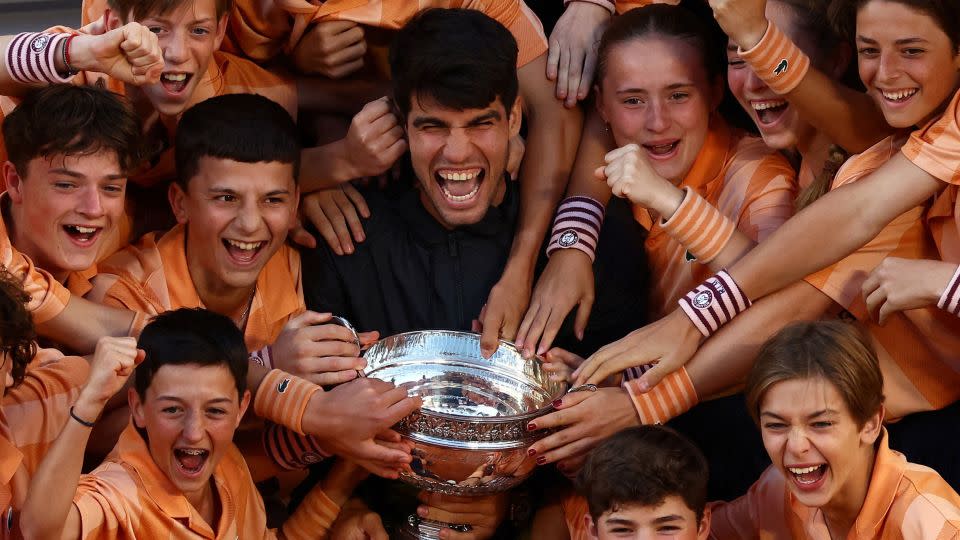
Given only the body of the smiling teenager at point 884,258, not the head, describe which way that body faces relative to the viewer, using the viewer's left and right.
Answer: facing the viewer and to the left of the viewer

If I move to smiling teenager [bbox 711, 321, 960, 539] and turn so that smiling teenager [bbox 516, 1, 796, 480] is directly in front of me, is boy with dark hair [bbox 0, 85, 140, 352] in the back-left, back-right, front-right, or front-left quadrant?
front-left

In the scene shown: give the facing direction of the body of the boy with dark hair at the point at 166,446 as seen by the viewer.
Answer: toward the camera

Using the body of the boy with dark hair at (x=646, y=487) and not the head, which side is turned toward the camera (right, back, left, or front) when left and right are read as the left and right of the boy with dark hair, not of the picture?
front

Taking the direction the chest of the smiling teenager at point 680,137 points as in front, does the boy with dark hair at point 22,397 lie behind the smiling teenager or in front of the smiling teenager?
in front

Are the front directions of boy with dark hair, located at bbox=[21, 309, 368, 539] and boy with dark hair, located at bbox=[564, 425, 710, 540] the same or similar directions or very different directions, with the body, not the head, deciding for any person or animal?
same or similar directions

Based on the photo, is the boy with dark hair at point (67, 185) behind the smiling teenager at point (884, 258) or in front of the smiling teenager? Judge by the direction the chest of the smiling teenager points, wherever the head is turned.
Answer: in front

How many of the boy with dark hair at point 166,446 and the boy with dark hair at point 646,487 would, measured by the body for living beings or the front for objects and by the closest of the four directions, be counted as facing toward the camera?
2

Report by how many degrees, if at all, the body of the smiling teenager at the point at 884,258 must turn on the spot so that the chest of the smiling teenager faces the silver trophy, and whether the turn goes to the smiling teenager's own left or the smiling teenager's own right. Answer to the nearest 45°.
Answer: approximately 45° to the smiling teenager's own right

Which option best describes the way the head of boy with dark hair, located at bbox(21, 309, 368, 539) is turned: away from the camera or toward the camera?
toward the camera

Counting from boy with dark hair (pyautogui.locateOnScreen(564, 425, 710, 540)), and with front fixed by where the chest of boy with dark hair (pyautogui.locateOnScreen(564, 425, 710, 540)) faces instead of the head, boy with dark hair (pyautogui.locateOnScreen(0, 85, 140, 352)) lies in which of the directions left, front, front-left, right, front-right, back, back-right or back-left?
right

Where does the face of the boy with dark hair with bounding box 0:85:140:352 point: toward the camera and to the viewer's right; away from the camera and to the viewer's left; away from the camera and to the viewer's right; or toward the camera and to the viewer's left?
toward the camera and to the viewer's right
